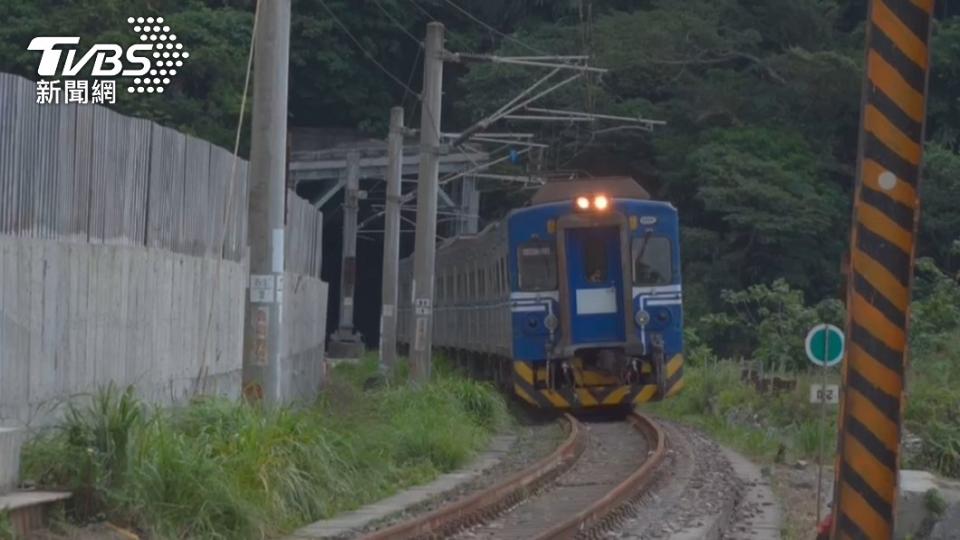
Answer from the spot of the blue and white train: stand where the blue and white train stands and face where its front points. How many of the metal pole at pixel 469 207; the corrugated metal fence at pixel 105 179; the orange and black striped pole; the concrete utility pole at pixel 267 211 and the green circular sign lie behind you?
1

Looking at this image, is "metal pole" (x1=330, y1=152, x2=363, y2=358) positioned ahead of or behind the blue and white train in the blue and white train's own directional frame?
behind

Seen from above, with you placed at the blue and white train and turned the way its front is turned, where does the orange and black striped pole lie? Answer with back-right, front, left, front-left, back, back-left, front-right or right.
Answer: front

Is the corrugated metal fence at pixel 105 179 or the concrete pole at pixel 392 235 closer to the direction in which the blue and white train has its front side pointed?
the corrugated metal fence

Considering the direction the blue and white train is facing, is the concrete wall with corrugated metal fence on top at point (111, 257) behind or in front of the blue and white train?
in front

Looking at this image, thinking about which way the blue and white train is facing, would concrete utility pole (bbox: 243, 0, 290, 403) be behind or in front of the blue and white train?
in front

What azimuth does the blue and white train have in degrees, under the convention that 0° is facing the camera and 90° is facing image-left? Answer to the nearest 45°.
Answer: approximately 0°

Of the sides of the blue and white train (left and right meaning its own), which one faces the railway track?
front

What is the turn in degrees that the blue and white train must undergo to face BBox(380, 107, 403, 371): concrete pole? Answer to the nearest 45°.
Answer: approximately 135° to its right

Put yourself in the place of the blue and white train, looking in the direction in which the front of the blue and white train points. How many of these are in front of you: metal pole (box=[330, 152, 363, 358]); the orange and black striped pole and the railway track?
2
